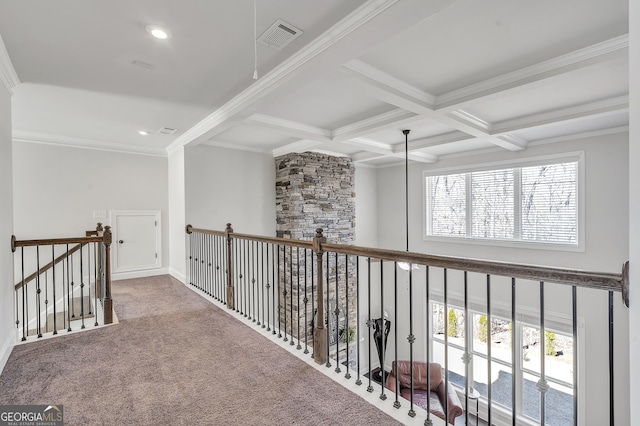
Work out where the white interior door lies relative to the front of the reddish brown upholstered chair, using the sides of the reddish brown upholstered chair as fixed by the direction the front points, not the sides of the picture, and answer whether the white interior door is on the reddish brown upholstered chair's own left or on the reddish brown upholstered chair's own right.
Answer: on the reddish brown upholstered chair's own right

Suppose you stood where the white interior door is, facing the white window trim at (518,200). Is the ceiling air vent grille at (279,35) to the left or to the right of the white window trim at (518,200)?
right

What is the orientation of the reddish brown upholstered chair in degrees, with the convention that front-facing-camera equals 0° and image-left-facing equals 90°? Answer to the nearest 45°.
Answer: approximately 0°

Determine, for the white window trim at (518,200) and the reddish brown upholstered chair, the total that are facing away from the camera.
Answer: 0

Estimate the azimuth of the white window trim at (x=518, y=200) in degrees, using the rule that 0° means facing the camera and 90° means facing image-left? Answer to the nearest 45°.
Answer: approximately 45°

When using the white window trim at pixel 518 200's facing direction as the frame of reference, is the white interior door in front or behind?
in front

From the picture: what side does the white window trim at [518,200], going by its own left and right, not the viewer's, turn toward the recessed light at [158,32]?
front

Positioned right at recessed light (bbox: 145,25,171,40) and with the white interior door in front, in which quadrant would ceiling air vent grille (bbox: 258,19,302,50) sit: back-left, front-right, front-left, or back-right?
back-right
